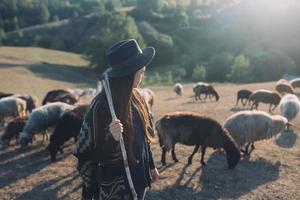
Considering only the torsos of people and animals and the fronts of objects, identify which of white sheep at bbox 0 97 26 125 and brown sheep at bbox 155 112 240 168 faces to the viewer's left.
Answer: the white sheep

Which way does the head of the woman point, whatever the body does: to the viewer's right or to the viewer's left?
to the viewer's right

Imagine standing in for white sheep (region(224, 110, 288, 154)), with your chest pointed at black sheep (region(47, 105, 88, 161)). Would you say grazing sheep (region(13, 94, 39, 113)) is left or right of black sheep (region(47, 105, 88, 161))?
right

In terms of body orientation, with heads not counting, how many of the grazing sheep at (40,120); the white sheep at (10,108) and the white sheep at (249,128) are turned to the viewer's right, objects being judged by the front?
1

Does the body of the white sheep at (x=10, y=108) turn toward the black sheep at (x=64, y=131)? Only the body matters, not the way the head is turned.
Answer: no

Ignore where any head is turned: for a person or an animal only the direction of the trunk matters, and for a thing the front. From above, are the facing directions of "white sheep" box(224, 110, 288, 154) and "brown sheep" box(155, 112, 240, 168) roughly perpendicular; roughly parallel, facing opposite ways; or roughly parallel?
roughly parallel

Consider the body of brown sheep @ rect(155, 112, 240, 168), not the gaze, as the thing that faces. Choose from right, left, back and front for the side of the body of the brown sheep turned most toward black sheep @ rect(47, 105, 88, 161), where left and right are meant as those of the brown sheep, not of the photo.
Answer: back

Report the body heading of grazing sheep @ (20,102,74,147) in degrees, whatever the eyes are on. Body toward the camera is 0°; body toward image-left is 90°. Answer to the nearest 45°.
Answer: approximately 90°

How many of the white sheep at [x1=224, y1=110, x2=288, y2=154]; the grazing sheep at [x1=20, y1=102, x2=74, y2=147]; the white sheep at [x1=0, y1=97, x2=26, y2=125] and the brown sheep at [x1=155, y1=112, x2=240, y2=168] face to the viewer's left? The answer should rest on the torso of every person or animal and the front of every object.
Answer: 2

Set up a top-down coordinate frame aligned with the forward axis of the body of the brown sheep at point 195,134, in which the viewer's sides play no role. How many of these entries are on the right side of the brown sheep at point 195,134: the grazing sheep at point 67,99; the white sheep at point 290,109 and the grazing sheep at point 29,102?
0

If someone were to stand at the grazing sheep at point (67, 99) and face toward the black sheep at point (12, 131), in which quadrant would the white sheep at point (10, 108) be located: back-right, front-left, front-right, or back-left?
front-right

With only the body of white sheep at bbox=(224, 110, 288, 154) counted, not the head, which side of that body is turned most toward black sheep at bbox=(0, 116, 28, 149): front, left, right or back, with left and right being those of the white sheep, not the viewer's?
back

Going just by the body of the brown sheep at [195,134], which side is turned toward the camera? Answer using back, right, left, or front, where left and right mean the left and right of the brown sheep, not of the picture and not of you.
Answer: right

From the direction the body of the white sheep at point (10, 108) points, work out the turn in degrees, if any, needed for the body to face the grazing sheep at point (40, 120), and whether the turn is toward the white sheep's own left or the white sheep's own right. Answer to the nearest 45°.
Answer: approximately 90° to the white sheep's own left

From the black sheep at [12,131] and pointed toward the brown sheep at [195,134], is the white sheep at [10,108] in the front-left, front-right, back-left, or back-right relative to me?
back-left

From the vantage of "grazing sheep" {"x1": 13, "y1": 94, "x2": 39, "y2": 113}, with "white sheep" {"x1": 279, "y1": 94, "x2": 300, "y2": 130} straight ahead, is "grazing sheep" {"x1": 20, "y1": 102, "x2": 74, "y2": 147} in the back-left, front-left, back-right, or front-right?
front-right

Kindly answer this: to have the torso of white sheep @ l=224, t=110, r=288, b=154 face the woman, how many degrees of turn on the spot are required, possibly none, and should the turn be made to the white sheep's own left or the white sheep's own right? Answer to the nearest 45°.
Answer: approximately 90° to the white sheep's own right
